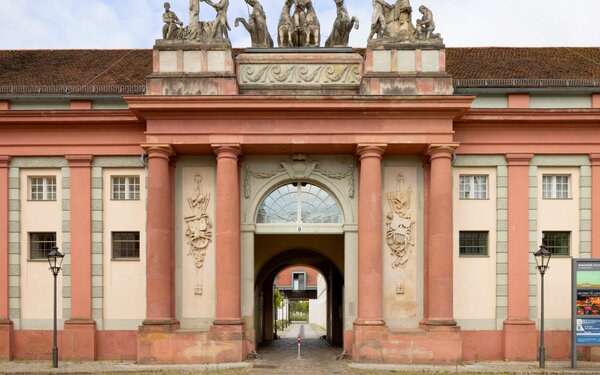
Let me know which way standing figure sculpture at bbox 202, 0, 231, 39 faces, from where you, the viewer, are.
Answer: facing the viewer and to the left of the viewer

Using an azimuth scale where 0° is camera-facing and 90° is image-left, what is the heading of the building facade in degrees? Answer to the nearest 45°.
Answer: approximately 0°

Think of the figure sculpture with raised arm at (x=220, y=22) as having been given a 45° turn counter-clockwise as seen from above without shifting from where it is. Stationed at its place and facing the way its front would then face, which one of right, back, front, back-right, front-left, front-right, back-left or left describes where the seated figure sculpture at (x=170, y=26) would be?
right

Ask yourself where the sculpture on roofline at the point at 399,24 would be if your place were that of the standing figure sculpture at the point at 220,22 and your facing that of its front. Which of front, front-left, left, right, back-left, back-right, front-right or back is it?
back-left

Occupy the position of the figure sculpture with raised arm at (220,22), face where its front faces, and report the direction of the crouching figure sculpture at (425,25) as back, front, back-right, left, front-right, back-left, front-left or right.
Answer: back-left
